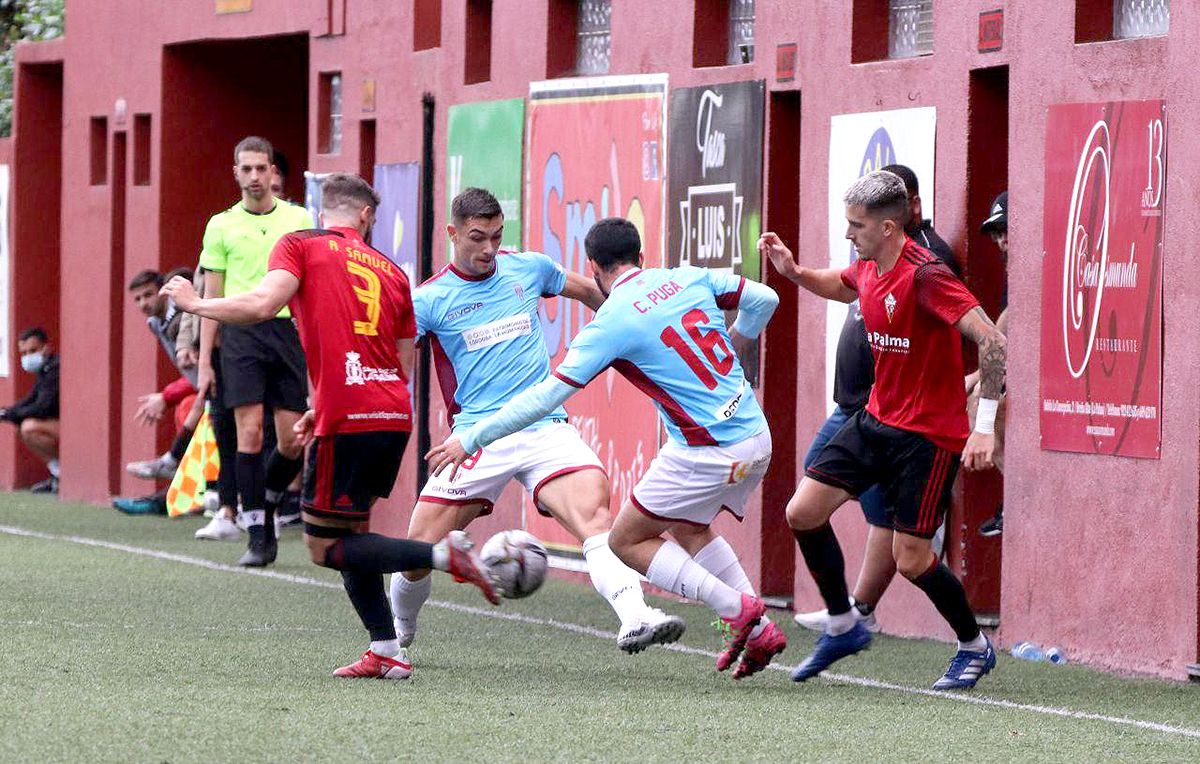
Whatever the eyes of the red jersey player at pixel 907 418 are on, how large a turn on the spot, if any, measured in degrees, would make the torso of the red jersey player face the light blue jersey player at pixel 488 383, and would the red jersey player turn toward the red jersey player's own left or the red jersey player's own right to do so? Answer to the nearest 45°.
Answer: approximately 45° to the red jersey player's own right

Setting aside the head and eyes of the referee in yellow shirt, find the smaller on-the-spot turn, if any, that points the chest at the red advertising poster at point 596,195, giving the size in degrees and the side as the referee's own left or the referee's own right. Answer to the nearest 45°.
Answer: approximately 90° to the referee's own left

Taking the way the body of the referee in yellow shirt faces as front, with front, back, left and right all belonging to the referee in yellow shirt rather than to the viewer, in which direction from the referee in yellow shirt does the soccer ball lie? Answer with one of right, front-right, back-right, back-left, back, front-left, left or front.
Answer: front

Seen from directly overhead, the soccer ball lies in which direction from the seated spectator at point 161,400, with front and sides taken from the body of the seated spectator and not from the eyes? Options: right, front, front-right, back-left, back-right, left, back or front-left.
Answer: front-left

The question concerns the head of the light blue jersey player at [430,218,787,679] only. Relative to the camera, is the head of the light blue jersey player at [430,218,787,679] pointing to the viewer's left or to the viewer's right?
to the viewer's left

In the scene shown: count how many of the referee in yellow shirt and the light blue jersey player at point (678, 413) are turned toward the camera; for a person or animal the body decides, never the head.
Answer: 1

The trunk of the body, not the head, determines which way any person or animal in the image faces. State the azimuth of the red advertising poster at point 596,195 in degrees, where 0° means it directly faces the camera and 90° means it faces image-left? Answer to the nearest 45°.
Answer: approximately 45°

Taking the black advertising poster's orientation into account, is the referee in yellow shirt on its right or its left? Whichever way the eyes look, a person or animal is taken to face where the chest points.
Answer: on its right

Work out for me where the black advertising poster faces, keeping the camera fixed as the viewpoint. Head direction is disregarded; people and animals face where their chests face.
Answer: facing the viewer and to the left of the viewer

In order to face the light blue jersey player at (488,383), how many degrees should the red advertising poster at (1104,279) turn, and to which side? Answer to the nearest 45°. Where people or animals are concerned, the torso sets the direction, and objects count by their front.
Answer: approximately 45° to its right

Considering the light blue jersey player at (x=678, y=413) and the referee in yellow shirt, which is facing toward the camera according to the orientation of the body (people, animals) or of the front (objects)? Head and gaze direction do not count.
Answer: the referee in yellow shirt

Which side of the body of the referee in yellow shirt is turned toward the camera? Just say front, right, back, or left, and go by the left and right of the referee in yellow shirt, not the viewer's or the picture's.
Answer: front

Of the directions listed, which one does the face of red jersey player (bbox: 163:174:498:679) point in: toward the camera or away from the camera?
away from the camera

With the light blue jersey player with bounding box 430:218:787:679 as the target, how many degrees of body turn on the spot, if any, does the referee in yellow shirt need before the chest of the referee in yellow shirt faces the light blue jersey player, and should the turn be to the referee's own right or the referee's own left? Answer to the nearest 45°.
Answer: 0° — they already face them

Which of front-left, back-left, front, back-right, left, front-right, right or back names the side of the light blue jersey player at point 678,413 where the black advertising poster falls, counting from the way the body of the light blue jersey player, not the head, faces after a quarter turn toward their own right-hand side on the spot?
front-left

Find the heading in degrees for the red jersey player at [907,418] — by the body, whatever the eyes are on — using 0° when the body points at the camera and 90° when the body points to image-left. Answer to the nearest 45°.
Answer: approximately 45°

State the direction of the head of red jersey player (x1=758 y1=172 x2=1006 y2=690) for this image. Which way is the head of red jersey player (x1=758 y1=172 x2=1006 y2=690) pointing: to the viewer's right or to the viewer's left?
to the viewer's left
